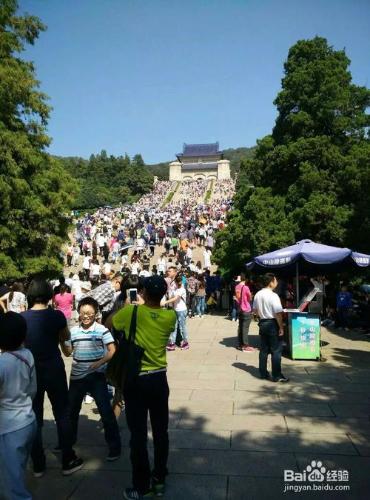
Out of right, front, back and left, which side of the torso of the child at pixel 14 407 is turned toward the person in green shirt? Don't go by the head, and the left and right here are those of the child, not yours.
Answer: right

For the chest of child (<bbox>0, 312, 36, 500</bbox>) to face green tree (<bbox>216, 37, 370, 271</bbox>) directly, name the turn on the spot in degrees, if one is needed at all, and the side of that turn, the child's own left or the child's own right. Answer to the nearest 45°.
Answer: approximately 45° to the child's own right

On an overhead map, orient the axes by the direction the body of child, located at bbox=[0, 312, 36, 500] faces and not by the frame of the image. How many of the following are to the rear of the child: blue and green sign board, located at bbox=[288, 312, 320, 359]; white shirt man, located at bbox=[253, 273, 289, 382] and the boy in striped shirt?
0

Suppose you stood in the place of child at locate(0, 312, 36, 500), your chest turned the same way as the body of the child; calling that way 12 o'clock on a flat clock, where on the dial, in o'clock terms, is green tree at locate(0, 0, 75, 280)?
The green tree is roughly at 12 o'clock from the child.

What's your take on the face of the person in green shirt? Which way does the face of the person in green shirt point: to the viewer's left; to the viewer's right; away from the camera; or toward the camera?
away from the camera

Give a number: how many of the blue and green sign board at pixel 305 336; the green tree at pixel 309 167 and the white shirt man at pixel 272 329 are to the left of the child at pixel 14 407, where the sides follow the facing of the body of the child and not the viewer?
0

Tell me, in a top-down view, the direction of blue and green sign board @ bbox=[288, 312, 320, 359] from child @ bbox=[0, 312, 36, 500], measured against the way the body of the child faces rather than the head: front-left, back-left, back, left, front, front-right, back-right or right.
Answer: front-right

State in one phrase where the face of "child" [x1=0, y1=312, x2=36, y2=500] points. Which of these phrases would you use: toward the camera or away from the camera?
away from the camera

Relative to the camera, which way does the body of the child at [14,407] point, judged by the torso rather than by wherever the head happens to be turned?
away from the camera

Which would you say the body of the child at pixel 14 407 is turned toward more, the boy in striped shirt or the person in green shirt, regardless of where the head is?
the boy in striped shirt

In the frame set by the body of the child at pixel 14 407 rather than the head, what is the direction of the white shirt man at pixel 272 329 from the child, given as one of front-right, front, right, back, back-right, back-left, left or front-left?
front-right
